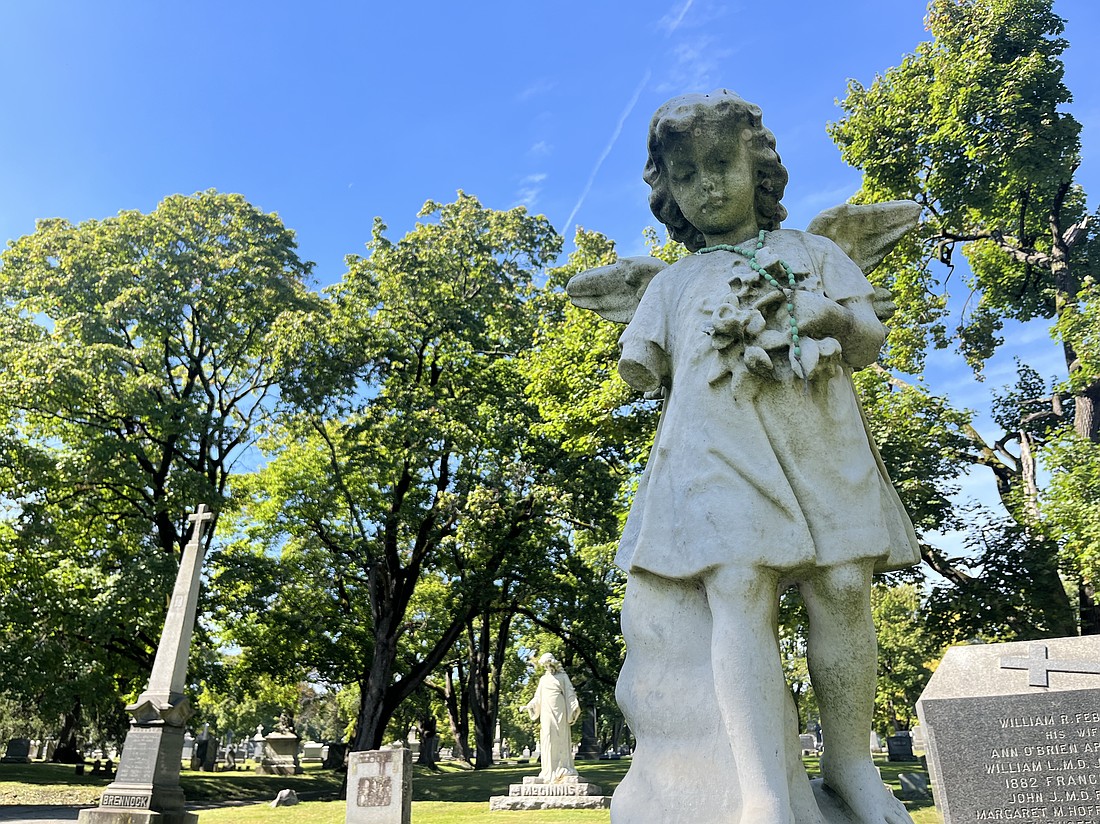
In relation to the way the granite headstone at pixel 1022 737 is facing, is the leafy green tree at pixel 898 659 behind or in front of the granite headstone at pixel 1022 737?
behind

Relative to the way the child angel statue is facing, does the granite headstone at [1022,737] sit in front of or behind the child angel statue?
behind

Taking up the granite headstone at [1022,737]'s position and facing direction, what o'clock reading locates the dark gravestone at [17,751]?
The dark gravestone is roughly at 4 o'clock from the granite headstone.

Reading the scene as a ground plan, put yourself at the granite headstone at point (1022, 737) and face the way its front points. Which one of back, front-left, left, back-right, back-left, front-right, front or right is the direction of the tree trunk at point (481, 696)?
back-right

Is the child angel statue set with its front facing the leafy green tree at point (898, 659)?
no

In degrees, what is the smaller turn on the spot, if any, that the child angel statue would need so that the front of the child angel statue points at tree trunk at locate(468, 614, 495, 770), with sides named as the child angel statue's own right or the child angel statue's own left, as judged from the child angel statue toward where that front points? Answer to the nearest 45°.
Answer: approximately 180°

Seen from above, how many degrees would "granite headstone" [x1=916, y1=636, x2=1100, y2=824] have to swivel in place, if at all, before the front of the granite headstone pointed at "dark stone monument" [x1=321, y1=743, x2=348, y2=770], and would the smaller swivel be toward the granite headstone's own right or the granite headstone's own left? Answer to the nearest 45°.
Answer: approximately 135° to the granite headstone's own right

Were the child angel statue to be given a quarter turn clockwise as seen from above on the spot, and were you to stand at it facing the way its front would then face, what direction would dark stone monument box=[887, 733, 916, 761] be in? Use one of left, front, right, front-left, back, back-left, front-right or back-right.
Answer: right

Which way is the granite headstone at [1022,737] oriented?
toward the camera

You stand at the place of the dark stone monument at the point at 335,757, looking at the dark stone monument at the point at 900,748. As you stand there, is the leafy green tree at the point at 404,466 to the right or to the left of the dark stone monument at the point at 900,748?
right

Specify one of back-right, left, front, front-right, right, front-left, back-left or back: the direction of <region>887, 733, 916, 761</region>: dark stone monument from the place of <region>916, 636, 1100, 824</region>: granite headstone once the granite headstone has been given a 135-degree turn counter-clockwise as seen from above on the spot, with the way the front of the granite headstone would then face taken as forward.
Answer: front-left

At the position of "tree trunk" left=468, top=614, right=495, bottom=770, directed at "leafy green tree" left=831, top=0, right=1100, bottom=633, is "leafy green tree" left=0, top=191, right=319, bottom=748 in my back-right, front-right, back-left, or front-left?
front-right

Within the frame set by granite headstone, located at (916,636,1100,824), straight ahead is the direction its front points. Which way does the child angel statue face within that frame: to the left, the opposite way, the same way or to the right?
the same way

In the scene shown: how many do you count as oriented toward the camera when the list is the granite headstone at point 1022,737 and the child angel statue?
2

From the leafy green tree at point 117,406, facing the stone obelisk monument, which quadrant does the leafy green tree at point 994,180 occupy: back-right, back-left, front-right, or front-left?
front-left

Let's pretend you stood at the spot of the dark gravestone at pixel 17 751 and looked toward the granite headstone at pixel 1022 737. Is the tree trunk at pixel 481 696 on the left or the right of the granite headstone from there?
left

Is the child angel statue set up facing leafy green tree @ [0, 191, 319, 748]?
no

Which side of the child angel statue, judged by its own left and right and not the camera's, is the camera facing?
front

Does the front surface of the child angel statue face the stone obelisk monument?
no
